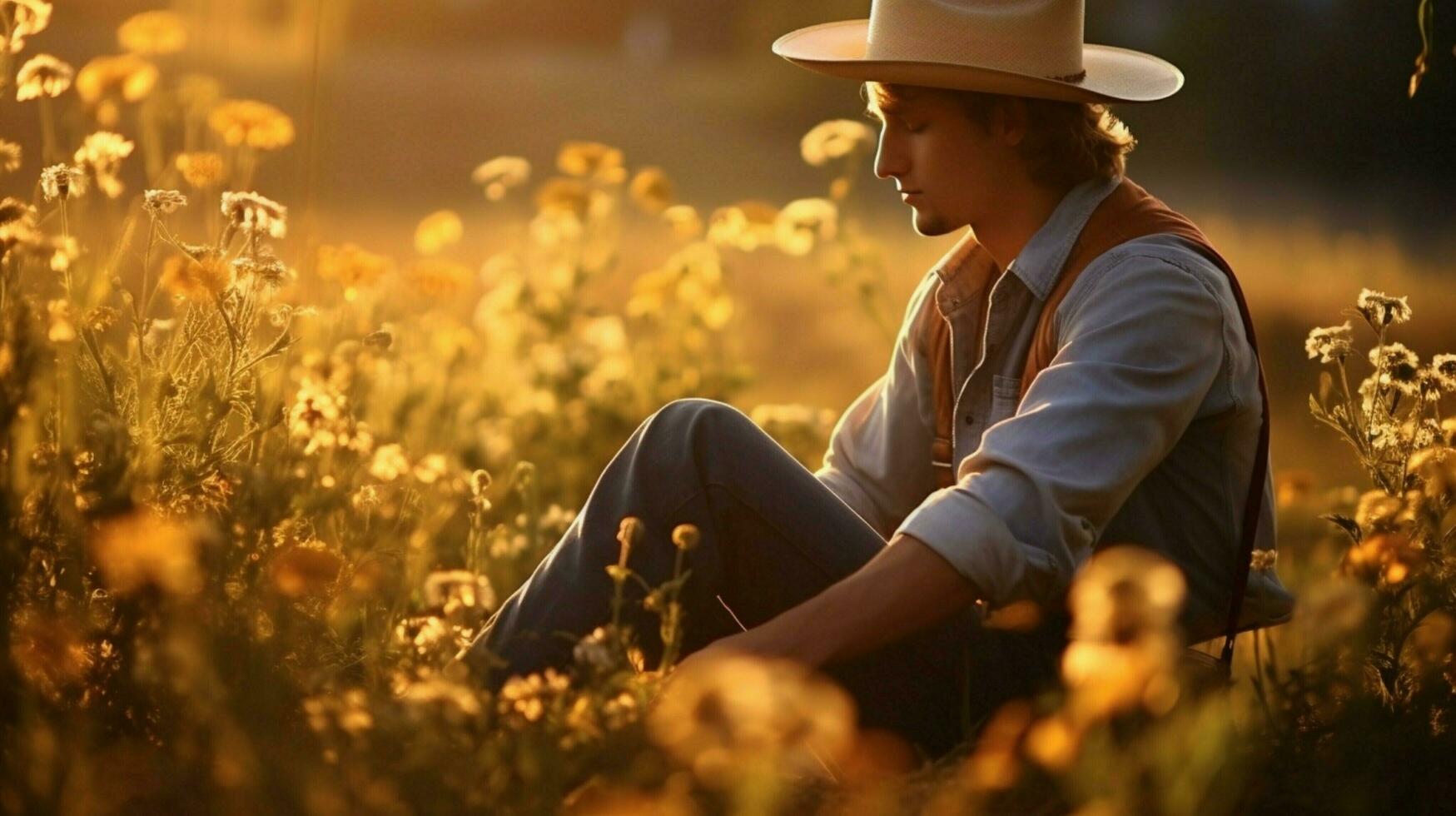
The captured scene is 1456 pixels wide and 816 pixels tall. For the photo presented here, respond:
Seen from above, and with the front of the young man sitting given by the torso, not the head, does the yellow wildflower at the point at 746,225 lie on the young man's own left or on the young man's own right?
on the young man's own right

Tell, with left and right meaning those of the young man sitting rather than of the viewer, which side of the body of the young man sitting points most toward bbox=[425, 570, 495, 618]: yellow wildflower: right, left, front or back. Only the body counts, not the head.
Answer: front

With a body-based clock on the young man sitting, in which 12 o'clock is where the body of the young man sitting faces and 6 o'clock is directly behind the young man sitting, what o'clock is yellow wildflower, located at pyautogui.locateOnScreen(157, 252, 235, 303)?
The yellow wildflower is roughly at 1 o'clock from the young man sitting.

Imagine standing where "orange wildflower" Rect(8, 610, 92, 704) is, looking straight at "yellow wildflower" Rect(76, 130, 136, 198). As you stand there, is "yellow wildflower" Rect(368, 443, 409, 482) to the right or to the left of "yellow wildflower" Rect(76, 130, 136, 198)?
right

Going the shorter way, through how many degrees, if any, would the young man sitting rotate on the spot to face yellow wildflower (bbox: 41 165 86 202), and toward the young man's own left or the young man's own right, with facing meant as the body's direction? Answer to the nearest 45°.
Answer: approximately 45° to the young man's own right

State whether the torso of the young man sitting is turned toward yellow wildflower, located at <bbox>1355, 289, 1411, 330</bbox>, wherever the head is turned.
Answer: no

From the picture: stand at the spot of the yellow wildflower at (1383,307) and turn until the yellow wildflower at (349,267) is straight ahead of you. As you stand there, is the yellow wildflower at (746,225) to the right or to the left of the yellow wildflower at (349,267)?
right

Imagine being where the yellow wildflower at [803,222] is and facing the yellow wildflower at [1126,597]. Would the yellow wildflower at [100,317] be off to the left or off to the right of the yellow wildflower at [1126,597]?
right

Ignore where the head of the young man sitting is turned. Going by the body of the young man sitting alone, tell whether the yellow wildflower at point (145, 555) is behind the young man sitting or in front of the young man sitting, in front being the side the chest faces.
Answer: in front

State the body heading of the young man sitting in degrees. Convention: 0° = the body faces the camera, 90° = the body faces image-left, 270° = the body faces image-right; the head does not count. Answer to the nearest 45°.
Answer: approximately 45°

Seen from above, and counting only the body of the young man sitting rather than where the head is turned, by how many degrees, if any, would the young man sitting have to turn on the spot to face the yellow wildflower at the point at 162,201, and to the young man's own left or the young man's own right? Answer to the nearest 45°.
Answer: approximately 45° to the young man's own right

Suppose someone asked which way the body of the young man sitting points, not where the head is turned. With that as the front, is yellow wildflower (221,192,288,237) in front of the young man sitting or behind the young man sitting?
in front

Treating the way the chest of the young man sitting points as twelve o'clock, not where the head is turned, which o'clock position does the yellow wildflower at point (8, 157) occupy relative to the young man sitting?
The yellow wildflower is roughly at 1 o'clock from the young man sitting.

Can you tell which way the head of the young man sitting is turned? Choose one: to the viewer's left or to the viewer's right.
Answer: to the viewer's left

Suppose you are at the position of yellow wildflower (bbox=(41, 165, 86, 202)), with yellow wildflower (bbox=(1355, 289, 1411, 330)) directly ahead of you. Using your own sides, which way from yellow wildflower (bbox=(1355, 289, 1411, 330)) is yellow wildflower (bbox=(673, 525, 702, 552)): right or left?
right

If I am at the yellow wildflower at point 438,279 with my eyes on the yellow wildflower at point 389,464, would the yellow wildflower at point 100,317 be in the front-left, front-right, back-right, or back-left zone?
front-right

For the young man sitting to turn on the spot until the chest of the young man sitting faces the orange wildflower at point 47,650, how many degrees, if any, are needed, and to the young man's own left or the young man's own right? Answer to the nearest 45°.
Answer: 0° — they already face it
